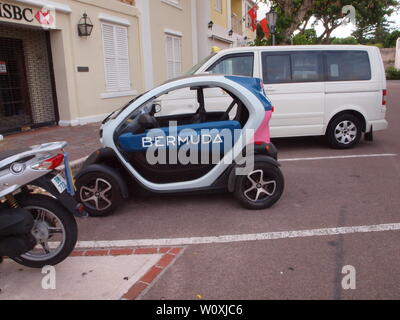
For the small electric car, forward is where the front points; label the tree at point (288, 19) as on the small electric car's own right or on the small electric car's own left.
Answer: on the small electric car's own right

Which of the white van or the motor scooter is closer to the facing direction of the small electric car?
the motor scooter

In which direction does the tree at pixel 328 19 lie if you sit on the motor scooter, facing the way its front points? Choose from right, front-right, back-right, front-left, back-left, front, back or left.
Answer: back-right

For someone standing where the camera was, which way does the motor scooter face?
facing to the left of the viewer

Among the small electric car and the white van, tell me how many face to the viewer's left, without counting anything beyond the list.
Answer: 2

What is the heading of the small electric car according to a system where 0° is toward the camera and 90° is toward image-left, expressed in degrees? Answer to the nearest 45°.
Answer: approximately 90°

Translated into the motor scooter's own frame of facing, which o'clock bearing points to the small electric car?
The small electric car is roughly at 5 o'clock from the motor scooter.

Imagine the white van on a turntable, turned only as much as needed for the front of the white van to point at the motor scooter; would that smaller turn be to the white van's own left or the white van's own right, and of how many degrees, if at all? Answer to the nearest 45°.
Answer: approximately 45° to the white van's own left

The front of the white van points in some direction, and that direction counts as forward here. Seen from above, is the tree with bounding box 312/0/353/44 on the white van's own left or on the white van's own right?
on the white van's own right

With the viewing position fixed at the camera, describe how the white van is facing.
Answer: facing to the left of the viewer

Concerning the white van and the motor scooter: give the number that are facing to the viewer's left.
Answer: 2

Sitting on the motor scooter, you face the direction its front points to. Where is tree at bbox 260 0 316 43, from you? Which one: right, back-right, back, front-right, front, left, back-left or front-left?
back-right
